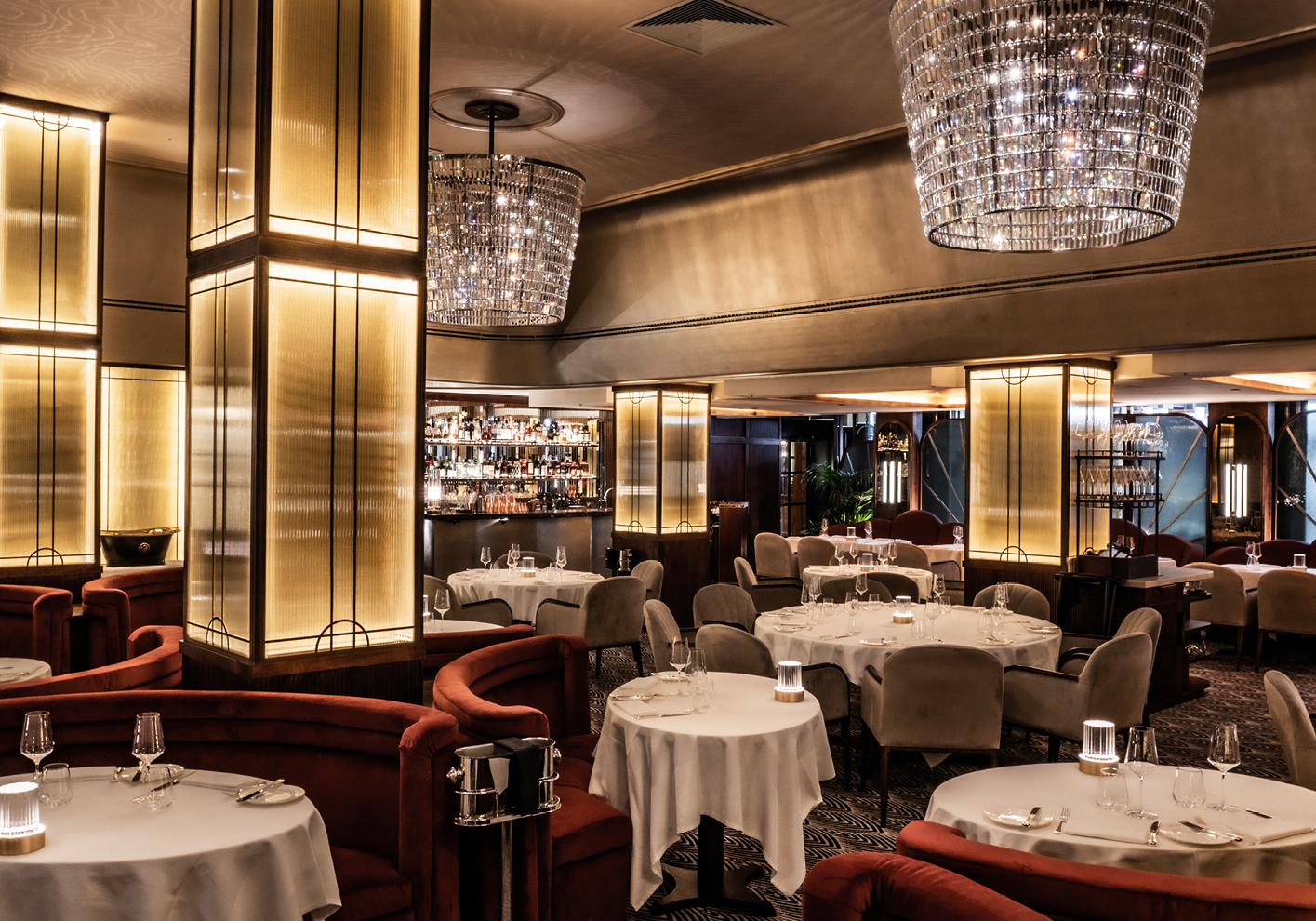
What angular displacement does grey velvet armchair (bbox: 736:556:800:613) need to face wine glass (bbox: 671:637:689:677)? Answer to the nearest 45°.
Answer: approximately 90° to its right

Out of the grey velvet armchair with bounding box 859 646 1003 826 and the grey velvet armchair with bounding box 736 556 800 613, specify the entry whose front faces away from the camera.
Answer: the grey velvet armchair with bounding box 859 646 1003 826

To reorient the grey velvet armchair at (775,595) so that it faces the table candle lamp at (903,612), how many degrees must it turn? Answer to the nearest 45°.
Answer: approximately 45° to its right

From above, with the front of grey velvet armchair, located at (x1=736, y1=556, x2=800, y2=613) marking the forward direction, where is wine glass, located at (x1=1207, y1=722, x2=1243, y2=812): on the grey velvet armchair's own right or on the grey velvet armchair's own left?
on the grey velvet armchair's own right

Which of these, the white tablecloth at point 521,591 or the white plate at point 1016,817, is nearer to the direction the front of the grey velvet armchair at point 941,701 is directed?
the white tablecloth

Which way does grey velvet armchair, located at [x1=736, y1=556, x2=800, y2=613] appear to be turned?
to the viewer's right

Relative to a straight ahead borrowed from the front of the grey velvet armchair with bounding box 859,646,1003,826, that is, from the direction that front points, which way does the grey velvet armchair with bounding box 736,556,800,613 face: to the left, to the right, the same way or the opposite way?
to the right

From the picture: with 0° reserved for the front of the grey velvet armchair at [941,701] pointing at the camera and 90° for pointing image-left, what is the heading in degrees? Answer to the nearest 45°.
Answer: approximately 180°

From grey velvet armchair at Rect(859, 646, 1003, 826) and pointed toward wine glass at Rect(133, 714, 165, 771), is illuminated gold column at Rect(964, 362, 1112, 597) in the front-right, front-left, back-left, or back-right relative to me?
back-right

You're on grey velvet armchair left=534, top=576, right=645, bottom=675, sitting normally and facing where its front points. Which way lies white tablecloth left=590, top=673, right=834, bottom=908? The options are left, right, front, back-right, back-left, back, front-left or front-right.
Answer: back-left

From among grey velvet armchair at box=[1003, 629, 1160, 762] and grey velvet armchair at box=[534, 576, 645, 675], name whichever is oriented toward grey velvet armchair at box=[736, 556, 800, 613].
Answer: grey velvet armchair at box=[1003, 629, 1160, 762]

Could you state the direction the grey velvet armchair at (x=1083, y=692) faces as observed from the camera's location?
facing away from the viewer and to the left of the viewer

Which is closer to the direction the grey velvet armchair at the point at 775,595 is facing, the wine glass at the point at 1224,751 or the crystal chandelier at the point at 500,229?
the wine glass

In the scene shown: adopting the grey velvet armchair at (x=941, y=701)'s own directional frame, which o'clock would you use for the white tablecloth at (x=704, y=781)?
The white tablecloth is roughly at 7 o'clock from the grey velvet armchair.

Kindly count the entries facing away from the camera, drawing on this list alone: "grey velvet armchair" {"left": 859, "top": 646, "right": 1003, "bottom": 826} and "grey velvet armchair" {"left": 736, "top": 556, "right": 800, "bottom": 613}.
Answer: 1

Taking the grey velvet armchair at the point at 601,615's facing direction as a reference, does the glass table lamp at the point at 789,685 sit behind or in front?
behind

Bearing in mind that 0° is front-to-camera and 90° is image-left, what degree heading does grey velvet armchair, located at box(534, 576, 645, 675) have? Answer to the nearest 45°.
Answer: approximately 135°
